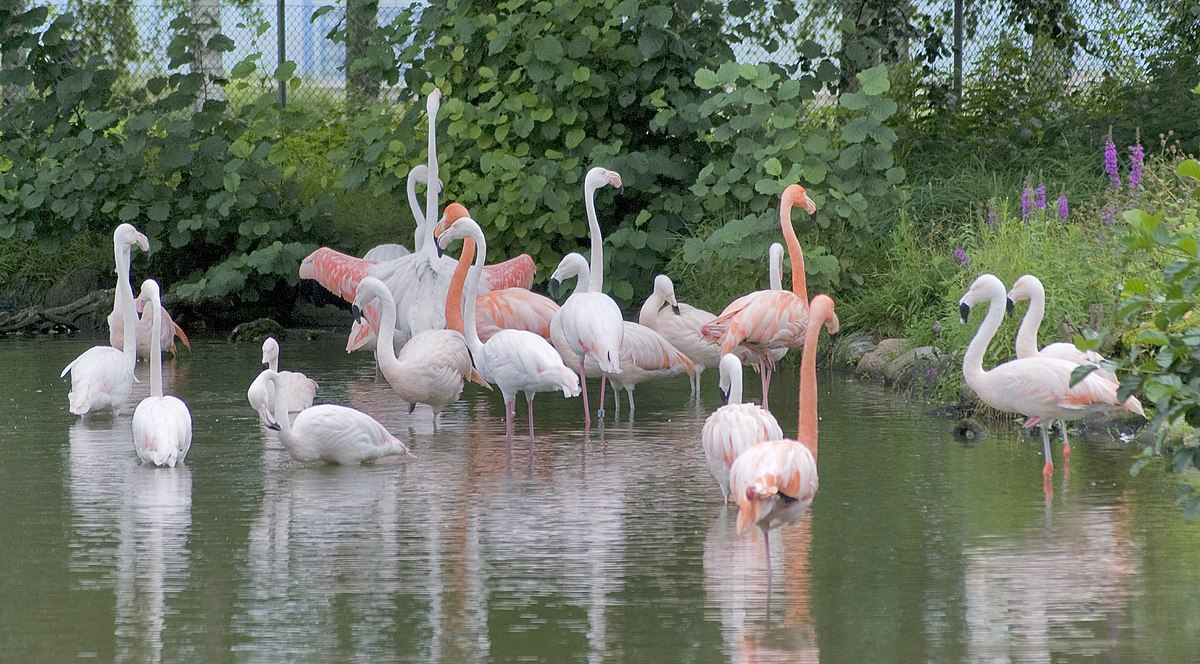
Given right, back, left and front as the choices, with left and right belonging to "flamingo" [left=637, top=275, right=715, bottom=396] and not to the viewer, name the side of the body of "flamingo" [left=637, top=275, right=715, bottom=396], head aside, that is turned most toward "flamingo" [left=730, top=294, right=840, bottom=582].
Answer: left

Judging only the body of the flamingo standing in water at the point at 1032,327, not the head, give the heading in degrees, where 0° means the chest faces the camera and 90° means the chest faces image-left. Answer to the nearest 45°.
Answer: approximately 90°

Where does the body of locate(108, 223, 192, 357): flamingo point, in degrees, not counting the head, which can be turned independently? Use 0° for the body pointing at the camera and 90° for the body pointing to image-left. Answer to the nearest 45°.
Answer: approximately 90°

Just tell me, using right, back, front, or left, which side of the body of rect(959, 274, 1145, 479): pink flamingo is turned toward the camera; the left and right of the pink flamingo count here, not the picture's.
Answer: left

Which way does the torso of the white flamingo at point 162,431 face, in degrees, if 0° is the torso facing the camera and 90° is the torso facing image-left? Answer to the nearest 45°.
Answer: approximately 180°

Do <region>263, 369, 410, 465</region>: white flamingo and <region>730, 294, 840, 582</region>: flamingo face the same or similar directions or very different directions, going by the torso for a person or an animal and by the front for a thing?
very different directions

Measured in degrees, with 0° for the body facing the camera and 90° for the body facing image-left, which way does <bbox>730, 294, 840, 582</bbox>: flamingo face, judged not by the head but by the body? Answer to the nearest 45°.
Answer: approximately 225°

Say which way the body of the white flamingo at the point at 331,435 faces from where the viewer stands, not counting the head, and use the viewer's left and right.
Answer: facing to the left of the viewer

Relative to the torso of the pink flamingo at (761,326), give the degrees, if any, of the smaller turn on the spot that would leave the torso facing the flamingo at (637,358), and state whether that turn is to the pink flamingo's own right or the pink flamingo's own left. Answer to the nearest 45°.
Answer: approximately 180°

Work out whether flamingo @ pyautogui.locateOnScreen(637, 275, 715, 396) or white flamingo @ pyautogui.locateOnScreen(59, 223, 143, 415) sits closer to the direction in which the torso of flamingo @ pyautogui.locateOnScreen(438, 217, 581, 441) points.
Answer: the white flamingo

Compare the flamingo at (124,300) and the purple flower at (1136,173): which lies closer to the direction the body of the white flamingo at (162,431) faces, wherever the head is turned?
the flamingo

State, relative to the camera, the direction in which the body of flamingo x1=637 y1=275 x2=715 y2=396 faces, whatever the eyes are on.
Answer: to the viewer's left

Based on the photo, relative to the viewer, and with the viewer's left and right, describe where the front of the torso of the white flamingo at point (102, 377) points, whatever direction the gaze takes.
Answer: facing to the right of the viewer

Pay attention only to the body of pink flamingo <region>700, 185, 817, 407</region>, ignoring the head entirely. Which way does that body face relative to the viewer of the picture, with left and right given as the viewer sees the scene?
facing to the right of the viewer
